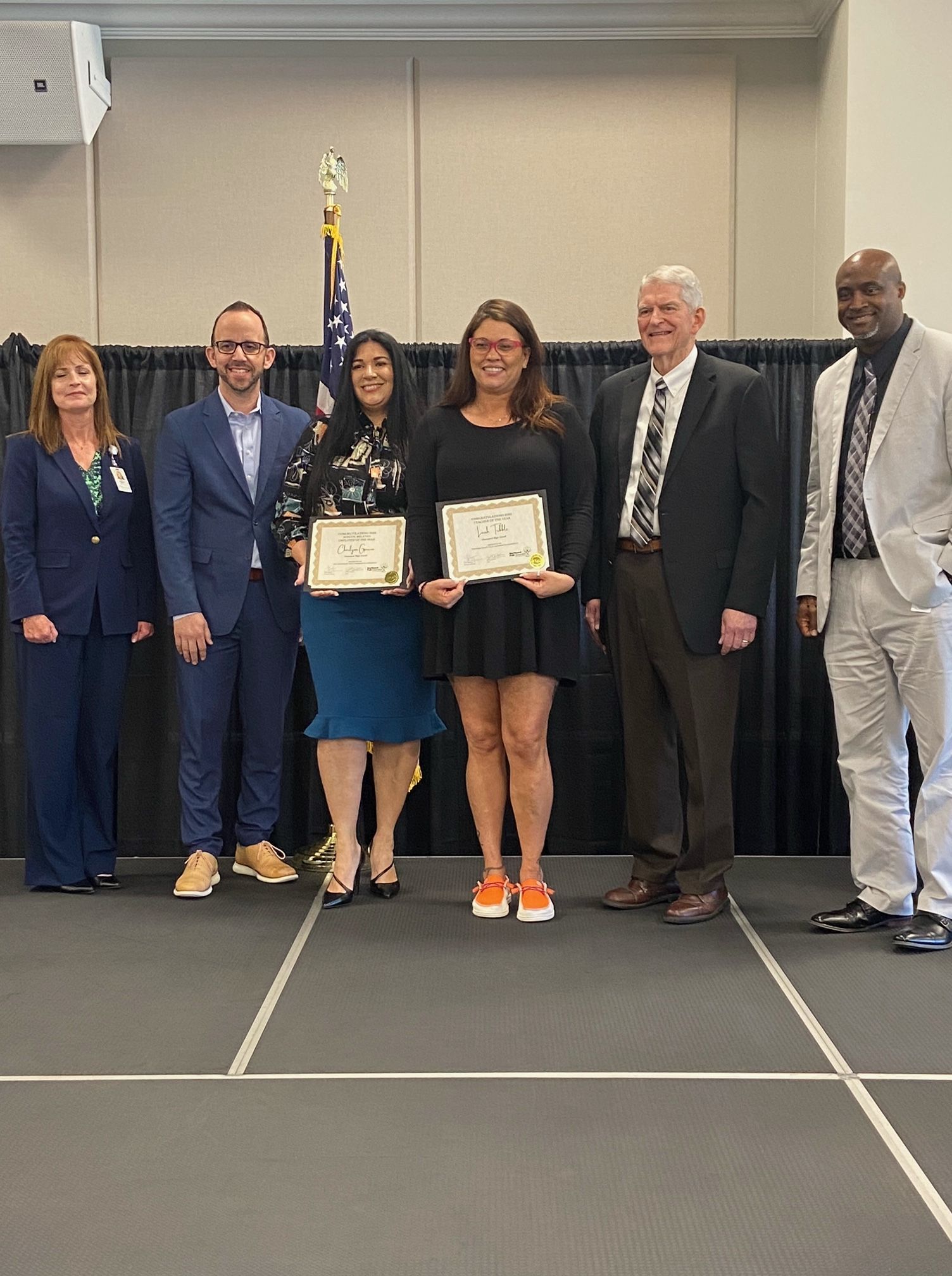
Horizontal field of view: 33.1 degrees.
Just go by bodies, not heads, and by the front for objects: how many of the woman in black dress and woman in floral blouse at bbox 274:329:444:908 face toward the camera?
2

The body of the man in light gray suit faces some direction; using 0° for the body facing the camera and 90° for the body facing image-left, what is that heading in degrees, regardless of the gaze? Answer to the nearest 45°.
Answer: approximately 45°

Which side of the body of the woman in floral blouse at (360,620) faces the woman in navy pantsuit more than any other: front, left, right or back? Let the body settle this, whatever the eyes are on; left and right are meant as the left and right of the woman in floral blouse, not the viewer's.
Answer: right

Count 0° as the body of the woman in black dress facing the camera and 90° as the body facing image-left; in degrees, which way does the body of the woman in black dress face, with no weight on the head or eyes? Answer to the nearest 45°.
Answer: approximately 0°

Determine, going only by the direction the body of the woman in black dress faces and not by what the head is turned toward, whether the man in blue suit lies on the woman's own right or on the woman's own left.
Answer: on the woman's own right
